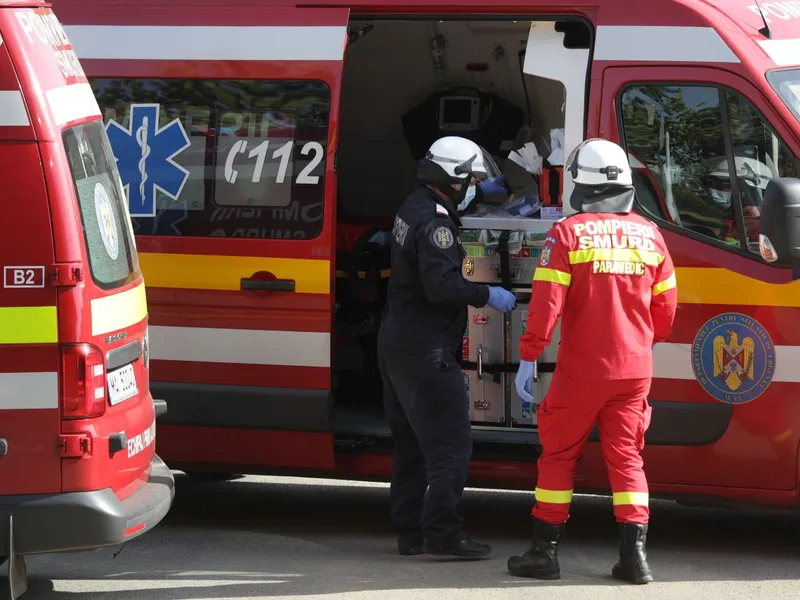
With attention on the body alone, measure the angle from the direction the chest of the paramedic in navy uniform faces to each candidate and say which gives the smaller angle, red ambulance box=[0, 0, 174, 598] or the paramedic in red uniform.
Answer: the paramedic in red uniform

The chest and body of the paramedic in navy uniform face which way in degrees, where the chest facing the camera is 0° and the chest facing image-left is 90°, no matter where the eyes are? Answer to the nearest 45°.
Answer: approximately 270°

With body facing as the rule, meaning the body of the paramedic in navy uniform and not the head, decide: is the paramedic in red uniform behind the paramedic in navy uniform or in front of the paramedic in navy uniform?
in front

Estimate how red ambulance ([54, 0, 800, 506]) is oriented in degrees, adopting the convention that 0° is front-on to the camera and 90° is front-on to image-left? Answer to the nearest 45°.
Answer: approximately 270°

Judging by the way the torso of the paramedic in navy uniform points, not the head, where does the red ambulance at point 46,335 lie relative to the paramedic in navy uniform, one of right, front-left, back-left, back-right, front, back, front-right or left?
back-right

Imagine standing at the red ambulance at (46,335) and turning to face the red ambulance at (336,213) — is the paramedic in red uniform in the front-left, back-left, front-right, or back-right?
front-right
